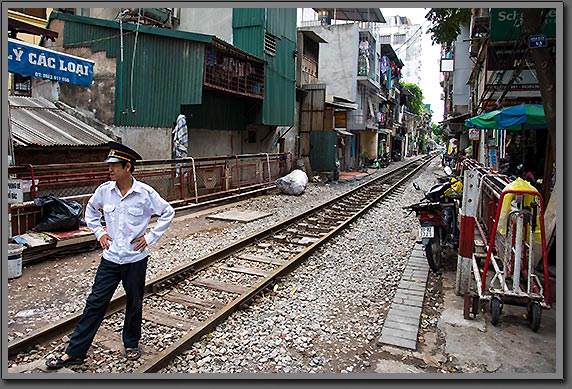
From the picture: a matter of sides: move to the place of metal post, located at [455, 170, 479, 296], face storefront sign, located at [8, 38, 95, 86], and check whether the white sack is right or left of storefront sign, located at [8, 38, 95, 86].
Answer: right

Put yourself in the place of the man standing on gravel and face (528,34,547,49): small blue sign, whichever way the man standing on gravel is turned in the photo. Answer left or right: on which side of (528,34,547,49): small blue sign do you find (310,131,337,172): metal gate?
left

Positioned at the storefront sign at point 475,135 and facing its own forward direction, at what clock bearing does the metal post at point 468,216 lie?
The metal post is roughly at 12 o'clock from the storefront sign.

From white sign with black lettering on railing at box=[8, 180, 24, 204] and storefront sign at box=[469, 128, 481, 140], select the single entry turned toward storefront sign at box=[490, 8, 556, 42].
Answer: storefront sign at box=[469, 128, 481, 140]

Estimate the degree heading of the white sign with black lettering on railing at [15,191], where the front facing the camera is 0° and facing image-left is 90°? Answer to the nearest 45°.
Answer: approximately 0°

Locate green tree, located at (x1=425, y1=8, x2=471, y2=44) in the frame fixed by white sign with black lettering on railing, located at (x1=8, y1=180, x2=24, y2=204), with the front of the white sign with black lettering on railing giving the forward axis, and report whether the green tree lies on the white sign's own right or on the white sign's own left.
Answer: on the white sign's own left

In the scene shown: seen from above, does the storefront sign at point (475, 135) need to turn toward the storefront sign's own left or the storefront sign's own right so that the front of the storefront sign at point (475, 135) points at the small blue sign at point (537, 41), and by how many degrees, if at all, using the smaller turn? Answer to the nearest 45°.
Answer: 0° — it already faces it

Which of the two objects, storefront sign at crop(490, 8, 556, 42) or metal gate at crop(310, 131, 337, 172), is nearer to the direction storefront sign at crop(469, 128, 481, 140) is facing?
the storefront sign

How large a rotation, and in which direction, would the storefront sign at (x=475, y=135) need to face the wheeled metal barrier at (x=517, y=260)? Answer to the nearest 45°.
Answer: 0° — it already faces it

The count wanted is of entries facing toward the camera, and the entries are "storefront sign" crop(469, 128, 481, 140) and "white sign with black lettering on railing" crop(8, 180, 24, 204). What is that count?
2

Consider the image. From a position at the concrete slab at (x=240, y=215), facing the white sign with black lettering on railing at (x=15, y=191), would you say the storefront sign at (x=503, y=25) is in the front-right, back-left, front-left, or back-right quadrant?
back-left

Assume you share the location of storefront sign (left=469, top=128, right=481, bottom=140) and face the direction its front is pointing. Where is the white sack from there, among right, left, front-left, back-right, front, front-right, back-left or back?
front-right
